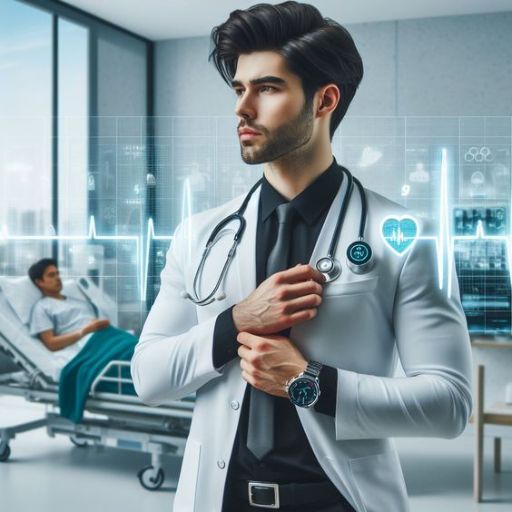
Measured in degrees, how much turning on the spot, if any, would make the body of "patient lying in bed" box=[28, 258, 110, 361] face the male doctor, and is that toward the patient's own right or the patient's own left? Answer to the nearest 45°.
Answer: approximately 45° to the patient's own right

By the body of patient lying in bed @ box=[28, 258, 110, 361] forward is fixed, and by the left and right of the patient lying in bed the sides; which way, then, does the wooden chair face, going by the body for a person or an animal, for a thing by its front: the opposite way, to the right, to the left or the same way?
the same way

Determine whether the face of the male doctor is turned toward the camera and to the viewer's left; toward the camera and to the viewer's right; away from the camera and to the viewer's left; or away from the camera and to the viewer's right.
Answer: toward the camera and to the viewer's left

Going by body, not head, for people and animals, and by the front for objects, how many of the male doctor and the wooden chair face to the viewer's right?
1

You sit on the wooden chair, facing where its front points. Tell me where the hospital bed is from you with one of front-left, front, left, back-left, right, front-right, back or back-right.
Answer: back

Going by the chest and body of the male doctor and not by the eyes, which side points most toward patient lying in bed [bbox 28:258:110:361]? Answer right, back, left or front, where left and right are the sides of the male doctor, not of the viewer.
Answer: right

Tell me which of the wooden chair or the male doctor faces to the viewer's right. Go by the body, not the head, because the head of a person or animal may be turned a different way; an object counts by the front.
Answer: the wooden chair

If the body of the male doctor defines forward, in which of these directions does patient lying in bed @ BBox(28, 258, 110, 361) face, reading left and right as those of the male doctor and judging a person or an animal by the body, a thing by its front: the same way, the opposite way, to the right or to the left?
to the left

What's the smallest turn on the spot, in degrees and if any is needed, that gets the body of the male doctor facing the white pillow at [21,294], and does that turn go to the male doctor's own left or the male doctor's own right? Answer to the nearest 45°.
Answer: approximately 90° to the male doctor's own right

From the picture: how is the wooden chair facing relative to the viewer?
to the viewer's right

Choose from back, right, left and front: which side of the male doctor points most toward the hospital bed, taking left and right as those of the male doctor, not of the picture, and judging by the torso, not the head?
right

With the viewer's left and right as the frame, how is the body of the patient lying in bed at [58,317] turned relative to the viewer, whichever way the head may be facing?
facing the viewer and to the right of the viewer

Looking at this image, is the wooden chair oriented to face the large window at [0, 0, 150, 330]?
no

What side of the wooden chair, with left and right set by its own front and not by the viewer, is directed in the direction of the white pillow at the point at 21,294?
back
